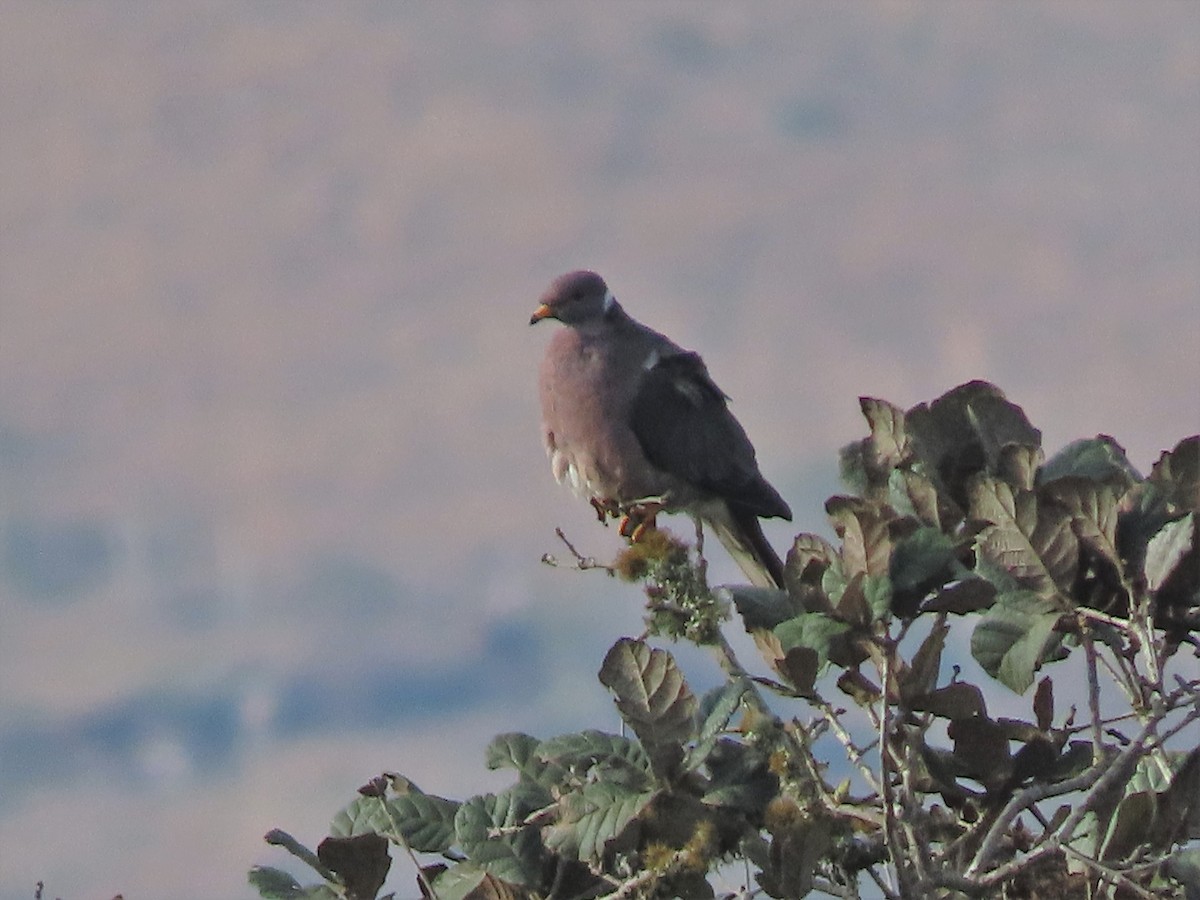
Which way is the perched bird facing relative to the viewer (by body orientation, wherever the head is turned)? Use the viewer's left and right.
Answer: facing the viewer and to the left of the viewer
